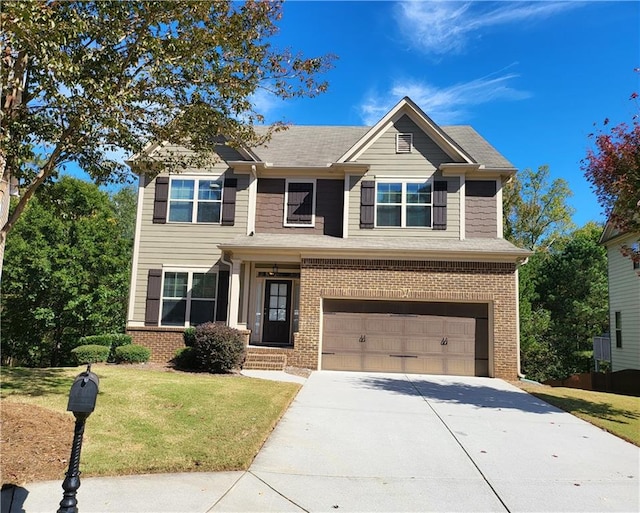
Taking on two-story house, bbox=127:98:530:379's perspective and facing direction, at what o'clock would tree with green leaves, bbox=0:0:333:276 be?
The tree with green leaves is roughly at 1 o'clock from the two-story house.

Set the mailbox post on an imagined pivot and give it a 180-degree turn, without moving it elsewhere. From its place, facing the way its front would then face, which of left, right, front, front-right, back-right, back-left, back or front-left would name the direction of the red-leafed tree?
right

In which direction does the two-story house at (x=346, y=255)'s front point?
toward the camera

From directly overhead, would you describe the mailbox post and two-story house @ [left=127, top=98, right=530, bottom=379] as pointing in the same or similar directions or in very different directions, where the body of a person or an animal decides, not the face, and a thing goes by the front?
same or similar directions

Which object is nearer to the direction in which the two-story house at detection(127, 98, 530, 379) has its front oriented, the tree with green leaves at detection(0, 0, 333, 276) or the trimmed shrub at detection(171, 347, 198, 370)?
the tree with green leaves

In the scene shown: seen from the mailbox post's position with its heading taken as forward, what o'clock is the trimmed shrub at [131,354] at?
The trimmed shrub is roughly at 6 o'clock from the mailbox post.

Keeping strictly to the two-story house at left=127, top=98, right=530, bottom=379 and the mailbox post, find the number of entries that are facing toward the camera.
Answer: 2

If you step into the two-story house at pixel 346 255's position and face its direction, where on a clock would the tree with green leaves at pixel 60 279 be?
The tree with green leaves is roughly at 4 o'clock from the two-story house.

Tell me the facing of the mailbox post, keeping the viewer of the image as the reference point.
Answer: facing the viewer

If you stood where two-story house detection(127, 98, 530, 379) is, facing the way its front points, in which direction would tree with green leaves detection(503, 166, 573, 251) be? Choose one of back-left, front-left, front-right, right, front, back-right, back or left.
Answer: back-left

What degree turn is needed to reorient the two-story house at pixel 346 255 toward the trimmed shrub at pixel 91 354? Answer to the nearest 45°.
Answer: approximately 90° to its right

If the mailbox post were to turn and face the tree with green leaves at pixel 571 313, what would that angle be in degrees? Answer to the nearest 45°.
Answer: approximately 135° to its left

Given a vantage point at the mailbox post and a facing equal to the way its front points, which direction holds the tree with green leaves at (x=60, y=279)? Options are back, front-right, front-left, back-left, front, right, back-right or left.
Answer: back

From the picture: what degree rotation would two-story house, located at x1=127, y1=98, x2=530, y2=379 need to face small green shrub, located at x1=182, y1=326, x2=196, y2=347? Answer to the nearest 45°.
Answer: approximately 90° to its right

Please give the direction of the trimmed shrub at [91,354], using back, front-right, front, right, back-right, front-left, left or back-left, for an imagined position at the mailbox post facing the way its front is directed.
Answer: back
